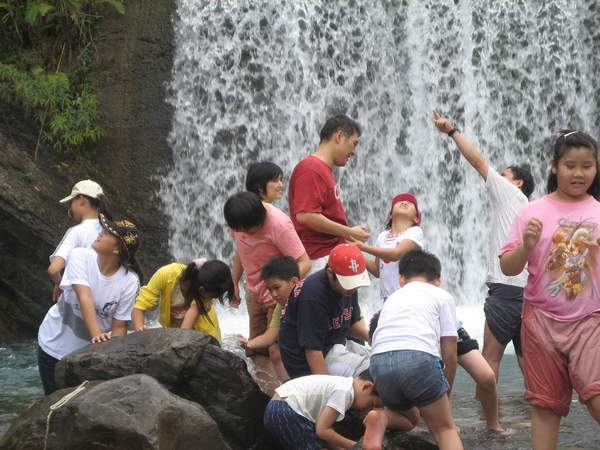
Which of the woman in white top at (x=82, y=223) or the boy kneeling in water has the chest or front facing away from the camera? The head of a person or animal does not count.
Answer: the boy kneeling in water

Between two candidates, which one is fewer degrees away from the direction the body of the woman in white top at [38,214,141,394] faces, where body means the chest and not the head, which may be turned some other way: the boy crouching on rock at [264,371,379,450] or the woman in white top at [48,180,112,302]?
the boy crouching on rock

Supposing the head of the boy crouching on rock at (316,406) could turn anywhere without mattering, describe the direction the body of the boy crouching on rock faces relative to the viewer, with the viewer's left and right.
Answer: facing to the right of the viewer

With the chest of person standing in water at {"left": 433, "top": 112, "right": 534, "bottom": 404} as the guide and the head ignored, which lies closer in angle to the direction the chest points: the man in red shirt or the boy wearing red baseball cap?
the man in red shirt

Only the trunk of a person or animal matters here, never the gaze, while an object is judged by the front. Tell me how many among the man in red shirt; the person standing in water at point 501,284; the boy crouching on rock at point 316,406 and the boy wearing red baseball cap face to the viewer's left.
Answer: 1

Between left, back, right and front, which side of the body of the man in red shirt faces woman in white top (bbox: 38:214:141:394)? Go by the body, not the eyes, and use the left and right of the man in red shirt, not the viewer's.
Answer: back

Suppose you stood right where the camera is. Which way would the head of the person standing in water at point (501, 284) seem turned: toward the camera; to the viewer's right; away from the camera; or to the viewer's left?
to the viewer's left

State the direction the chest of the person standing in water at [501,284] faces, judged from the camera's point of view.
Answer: to the viewer's left

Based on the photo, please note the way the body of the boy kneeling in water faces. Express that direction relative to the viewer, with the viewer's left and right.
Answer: facing away from the viewer

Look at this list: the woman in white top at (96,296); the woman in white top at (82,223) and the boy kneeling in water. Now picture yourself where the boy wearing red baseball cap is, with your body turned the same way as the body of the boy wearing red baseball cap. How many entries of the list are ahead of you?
1

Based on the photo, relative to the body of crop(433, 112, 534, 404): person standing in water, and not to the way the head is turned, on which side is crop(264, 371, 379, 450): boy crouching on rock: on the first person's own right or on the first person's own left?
on the first person's own left

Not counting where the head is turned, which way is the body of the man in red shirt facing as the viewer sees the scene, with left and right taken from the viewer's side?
facing to the right of the viewer

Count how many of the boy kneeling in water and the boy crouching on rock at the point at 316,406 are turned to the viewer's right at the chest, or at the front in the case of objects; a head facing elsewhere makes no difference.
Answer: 1

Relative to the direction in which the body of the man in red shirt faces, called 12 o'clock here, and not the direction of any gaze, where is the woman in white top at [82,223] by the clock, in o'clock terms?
The woman in white top is roughly at 6 o'clock from the man in red shirt.

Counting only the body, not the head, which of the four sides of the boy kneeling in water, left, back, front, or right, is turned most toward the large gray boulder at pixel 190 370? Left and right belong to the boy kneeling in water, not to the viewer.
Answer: left

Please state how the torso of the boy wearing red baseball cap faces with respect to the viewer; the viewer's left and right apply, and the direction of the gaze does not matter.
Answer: facing the viewer and to the right of the viewer
